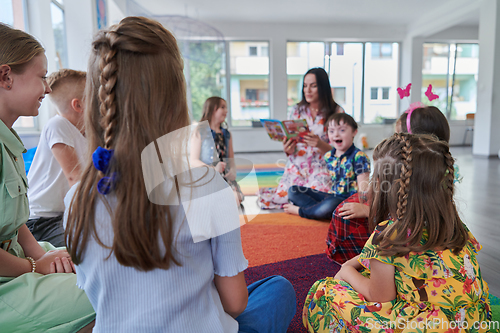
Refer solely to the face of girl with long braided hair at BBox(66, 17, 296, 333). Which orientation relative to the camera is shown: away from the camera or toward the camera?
away from the camera

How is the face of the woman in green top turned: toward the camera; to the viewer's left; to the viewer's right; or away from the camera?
to the viewer's right

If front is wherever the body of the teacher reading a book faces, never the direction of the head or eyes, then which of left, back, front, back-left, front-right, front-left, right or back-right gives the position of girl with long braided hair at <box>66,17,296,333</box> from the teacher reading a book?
front-left

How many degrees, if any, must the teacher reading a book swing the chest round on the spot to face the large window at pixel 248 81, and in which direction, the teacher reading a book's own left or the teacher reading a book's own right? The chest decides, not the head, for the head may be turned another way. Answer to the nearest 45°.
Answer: approximately 135° to the teacher reading a book's own right

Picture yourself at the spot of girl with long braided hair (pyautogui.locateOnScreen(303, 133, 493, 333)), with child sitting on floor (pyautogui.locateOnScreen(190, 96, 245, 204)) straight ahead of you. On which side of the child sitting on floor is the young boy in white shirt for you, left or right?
left

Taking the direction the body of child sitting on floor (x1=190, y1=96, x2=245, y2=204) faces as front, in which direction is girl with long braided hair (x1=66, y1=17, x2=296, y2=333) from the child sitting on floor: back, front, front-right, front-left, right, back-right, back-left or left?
front-right

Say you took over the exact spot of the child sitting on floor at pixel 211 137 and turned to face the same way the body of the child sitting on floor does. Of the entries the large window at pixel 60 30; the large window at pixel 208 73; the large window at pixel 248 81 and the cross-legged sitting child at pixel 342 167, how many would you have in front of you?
1

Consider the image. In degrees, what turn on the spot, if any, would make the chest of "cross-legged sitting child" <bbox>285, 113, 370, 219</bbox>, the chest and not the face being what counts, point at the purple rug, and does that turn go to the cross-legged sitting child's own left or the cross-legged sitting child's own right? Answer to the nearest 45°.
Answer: approximately 45° to the cross-legged sitting child's own left

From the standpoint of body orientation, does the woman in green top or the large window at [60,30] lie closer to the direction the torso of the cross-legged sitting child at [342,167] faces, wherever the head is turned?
the woman in green top

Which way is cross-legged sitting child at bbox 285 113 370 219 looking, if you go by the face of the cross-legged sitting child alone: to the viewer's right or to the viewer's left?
to the viewer's left

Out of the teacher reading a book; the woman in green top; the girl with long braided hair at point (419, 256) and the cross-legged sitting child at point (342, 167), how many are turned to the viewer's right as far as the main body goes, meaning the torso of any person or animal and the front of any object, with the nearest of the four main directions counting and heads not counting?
1

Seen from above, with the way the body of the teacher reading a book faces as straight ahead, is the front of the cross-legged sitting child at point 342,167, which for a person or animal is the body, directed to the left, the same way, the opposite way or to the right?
the same way

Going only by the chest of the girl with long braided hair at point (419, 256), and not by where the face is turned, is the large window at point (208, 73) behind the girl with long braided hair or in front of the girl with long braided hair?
in front

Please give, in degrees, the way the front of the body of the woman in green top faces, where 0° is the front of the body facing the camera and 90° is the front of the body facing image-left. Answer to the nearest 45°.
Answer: approximately 270°

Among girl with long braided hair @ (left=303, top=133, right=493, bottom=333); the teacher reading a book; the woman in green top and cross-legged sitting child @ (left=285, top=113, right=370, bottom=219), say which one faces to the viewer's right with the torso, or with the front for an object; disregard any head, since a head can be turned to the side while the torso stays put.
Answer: the woman in green top

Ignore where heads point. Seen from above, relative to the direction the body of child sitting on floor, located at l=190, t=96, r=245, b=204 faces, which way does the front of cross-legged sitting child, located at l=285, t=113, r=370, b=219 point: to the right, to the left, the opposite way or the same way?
to the right

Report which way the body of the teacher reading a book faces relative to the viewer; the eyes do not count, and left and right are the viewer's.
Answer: facing the viewer and to the left of the viewer
